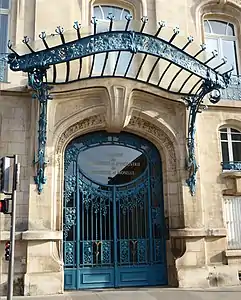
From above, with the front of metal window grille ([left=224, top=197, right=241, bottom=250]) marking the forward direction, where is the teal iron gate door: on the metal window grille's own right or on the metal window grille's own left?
on the metal window grille's own right

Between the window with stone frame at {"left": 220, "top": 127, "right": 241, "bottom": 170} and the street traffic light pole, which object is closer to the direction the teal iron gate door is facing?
the street traffic light pole

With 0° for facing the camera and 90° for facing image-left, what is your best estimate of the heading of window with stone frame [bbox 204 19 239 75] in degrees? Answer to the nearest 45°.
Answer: approximately 0°
